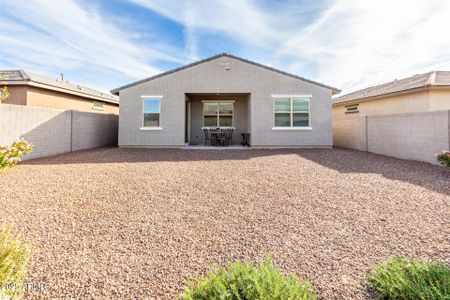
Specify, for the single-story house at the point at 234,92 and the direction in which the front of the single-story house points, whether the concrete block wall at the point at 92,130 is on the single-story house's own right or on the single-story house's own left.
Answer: on the single-story house's own left

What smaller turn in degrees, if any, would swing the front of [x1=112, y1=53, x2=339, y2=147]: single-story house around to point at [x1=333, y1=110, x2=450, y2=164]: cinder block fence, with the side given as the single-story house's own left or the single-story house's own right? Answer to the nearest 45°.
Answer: approximately 135° to the single-story house's own right

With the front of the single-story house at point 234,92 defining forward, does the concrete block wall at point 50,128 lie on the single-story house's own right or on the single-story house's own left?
on the single-story house's own left

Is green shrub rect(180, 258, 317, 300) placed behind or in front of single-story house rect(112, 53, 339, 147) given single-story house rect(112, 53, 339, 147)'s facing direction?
behind

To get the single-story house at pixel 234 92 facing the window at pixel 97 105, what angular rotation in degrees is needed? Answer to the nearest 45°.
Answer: approximately 45° to its left

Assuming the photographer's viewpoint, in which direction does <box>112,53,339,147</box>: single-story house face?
facing away from the viewer

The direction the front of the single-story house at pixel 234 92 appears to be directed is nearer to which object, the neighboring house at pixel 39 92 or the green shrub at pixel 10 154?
the neighboring house

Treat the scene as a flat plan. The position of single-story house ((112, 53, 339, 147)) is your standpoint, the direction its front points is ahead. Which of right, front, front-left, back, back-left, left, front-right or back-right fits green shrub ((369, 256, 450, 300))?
back

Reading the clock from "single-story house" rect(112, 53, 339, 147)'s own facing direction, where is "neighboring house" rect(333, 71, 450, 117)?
The neighboring house is roughly at 3 o'clock from the single-story house.

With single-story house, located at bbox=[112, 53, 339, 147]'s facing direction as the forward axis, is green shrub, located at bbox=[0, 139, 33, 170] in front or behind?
behind

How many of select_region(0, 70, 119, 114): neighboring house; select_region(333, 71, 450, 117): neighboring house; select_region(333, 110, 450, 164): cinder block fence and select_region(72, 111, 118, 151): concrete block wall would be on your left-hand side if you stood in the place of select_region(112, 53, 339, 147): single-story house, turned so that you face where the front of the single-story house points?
2
